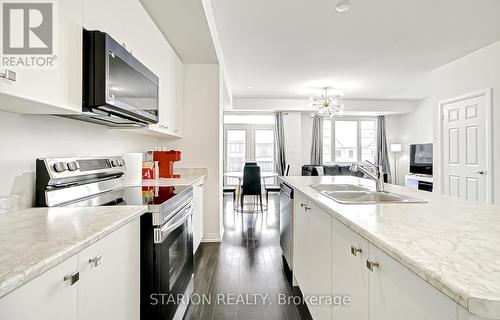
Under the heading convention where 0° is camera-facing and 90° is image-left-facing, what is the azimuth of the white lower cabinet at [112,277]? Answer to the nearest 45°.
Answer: approximately 315°

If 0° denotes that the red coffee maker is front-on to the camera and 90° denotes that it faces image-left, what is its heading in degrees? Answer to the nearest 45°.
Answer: approximately 270°

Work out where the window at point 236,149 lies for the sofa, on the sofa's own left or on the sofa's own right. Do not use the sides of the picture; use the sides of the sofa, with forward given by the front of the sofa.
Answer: on the sofa's own right

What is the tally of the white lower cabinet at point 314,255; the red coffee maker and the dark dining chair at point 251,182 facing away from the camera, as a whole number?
1

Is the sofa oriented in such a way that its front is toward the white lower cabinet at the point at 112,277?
yes

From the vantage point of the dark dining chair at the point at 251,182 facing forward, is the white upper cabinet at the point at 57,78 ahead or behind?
behind

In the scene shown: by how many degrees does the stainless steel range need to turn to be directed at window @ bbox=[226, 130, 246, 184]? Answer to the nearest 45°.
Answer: approximately 90° to its left

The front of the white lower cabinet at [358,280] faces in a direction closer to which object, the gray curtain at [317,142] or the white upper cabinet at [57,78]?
the white upper cabinet

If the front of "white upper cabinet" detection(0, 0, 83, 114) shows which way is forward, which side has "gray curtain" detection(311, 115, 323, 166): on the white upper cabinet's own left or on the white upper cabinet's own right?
on the white upper cabinet's own left

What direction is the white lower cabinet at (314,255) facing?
to the viewer's left

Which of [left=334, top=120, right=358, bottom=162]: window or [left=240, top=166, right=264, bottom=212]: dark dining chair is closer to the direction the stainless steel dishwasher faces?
the dark dining chair

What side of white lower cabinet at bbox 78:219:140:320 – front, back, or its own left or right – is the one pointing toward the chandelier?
left

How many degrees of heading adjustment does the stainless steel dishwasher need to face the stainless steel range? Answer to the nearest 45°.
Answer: approximately 45° to its left

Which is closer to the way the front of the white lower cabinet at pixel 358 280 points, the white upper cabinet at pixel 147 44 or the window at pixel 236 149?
the white upper cabinet
